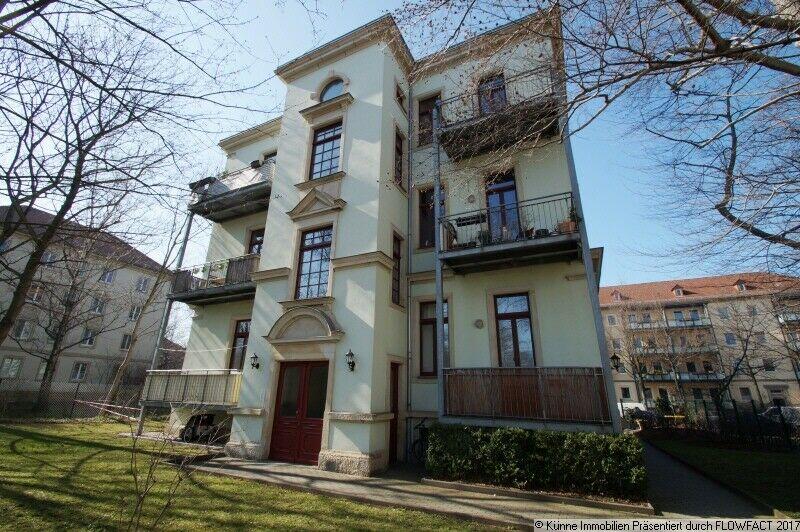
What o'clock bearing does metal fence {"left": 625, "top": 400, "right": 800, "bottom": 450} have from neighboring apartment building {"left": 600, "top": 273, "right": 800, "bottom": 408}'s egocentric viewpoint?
The metal fence is roughly at 12 o'clock from the neighboring apartment building.

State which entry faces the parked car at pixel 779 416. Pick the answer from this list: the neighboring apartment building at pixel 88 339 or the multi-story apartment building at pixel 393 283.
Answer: the neighboring apartment building

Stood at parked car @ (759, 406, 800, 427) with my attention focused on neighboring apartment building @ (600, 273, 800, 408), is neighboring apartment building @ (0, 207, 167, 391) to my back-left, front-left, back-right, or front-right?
back-left

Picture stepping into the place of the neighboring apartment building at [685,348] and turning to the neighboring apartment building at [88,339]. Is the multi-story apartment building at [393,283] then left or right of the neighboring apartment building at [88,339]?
left

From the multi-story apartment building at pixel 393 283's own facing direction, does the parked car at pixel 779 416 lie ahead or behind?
behind

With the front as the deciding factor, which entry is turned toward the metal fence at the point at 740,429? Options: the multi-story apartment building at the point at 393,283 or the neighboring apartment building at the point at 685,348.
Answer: the neighboring apartment building

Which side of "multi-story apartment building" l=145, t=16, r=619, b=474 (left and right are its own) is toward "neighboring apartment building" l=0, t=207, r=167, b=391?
right

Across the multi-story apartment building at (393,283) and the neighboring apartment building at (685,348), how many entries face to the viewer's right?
0

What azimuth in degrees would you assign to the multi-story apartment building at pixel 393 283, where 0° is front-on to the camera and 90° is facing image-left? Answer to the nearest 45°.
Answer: approximately 45°

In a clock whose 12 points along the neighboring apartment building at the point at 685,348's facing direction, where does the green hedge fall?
The green hedge is roughly at 12 o'clock from the neighboring apartment building.

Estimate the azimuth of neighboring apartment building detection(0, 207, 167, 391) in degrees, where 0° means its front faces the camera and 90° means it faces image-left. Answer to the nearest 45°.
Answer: approximately 315°
